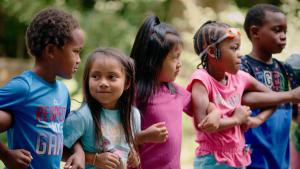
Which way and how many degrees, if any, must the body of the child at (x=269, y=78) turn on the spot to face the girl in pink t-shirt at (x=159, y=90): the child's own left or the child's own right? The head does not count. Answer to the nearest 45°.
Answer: approximately 90° to the child's own right

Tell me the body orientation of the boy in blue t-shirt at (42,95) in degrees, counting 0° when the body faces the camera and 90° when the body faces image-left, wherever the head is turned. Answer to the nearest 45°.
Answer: approximately 315°

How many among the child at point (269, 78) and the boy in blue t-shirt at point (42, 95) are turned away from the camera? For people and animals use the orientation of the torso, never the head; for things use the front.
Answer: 0

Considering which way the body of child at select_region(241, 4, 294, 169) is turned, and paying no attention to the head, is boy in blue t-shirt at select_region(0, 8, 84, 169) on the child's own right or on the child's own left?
on the child's own right

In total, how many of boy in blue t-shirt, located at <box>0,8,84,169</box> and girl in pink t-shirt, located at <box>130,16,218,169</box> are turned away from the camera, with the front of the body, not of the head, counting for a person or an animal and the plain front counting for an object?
0

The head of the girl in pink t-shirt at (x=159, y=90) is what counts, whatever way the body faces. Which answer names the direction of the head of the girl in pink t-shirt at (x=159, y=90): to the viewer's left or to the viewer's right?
to the viewer's right
